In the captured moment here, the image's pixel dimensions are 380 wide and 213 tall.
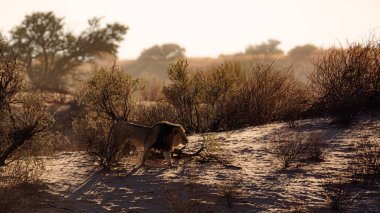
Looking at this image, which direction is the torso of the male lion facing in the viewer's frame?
to the viewer's right

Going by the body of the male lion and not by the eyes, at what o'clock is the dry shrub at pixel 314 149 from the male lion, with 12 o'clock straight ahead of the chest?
The dry shrub is roughly at 12 o'clock from the male lion.

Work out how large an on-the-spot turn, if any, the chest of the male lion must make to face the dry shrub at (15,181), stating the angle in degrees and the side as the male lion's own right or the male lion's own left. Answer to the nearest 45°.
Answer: approximately 180°

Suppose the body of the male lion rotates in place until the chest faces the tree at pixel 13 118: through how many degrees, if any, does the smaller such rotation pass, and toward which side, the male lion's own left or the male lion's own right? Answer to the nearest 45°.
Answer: approximately 180°

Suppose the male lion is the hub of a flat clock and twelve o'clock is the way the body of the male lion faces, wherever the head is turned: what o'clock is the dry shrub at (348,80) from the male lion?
The dry shrub is roughly at 11 o'clock from the male lion.

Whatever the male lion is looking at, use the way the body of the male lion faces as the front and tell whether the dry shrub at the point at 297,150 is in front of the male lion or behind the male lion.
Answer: in front

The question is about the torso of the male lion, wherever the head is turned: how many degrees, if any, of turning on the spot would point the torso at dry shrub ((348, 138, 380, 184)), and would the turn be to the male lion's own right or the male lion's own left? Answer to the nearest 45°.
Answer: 0° — it already faces it

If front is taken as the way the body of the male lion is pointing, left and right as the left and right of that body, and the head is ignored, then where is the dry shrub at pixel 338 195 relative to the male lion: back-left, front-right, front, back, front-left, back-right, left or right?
front-right

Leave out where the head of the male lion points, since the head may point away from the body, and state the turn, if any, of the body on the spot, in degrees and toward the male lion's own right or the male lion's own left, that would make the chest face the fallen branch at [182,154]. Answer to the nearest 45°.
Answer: approximately 45° to the male lion's own left

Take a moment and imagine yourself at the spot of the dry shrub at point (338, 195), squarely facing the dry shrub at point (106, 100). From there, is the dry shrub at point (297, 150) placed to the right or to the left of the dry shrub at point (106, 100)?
right
